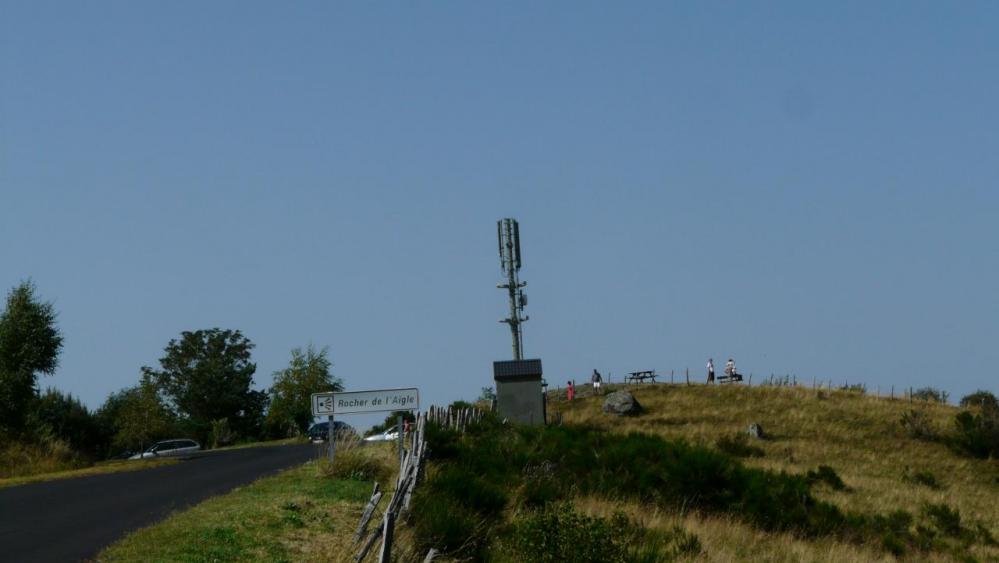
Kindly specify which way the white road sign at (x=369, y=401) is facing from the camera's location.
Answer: facing the viewer

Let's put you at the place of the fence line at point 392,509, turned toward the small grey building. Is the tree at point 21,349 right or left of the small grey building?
left

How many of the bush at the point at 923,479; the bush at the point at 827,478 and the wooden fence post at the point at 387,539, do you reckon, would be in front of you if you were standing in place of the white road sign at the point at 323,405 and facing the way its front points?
1

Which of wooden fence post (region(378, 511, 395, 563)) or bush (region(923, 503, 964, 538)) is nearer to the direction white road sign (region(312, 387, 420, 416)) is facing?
the wooden fence post

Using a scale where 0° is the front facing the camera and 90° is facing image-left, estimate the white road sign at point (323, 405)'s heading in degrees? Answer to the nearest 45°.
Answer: approximately 0°

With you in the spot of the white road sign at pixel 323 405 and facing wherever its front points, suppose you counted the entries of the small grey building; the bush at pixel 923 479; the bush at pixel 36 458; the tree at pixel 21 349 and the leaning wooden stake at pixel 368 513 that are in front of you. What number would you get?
1

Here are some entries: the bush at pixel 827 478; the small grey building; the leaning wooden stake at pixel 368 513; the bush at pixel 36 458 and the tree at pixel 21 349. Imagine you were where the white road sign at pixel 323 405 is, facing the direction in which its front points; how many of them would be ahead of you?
1

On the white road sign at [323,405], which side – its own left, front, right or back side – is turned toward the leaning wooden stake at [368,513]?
front

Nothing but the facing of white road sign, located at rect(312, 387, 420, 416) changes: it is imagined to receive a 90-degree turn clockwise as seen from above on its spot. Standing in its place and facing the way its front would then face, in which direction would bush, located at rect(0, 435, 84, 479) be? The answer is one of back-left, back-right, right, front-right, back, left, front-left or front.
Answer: front-right

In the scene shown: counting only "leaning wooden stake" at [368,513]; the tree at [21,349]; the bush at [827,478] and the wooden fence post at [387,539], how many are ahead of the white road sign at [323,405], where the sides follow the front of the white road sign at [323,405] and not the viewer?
2

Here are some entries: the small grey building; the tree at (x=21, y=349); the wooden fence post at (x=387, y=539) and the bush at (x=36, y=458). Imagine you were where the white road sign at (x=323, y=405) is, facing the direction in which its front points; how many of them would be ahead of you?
1

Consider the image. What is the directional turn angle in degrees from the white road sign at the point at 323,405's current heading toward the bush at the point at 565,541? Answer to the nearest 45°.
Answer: approximately 45° to its left

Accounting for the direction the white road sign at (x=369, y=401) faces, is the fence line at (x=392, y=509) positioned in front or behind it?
in front

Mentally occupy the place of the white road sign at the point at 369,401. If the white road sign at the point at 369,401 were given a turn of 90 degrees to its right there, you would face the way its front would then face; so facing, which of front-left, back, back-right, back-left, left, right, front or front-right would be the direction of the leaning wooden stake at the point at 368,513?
left
